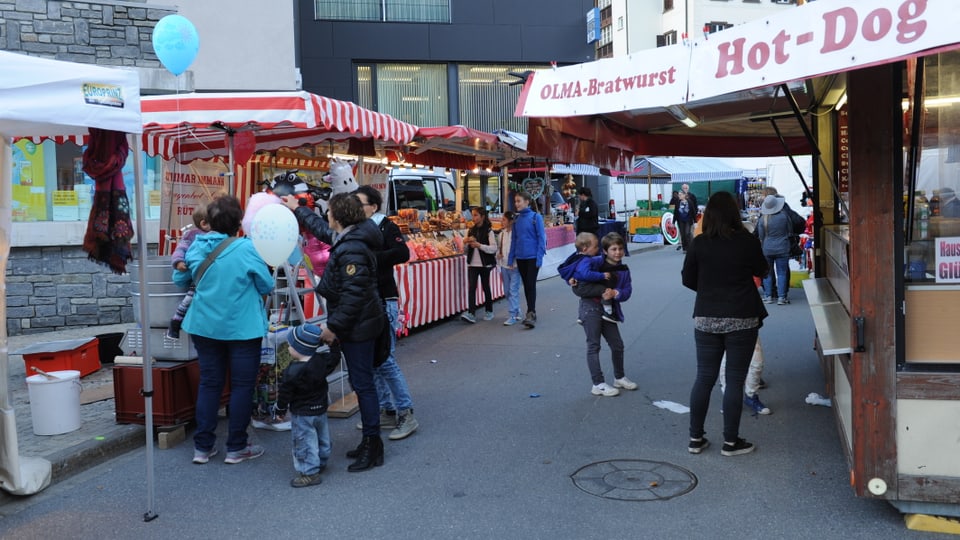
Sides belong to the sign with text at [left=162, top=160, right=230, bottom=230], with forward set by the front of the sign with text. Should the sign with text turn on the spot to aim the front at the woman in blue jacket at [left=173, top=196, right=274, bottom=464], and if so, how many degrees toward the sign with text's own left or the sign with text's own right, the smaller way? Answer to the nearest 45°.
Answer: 0° — it already faces them

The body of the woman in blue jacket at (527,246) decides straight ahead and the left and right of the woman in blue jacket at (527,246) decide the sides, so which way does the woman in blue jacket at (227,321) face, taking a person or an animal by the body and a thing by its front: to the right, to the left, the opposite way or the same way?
the opposite way

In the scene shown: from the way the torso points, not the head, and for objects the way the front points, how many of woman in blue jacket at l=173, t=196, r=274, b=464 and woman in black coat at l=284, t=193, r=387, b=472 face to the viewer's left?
1

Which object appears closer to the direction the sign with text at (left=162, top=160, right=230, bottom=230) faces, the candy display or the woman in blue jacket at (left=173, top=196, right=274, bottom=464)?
the woman in blue jacket

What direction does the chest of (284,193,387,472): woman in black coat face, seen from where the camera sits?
to the viewer's left

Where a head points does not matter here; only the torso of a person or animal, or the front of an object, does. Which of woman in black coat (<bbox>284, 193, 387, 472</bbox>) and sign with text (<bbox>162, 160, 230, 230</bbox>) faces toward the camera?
the sign with text

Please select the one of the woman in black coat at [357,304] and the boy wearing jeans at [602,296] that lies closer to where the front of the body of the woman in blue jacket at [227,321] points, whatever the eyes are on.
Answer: the boy wearing jeans

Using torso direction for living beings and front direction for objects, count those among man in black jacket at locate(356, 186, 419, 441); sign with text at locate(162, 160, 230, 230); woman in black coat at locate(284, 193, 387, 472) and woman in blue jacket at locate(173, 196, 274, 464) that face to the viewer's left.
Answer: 2

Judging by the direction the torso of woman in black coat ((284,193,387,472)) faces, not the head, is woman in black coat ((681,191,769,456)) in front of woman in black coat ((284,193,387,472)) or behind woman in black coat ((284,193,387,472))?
behind

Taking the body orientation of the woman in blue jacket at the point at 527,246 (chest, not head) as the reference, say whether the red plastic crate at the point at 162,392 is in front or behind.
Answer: in front

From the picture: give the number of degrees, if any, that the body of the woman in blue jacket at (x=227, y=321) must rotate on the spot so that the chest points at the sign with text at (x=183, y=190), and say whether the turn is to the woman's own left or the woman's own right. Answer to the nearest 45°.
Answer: approximately 45° to the woman's own left

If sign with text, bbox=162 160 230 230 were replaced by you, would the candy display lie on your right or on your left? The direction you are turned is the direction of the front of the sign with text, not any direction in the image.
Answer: on your left

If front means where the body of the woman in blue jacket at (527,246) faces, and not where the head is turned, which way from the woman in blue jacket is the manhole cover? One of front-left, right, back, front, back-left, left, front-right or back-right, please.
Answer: front-left

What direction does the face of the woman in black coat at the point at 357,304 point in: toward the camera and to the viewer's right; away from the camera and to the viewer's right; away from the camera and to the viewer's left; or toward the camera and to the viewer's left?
away from the camera and to the viewer's left

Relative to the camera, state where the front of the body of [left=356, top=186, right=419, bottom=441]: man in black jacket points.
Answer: to the viewer's left

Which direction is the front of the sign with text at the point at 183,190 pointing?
toward the camera

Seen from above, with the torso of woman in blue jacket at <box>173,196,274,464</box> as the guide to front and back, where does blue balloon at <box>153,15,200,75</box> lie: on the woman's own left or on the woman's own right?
on the woman's own left
